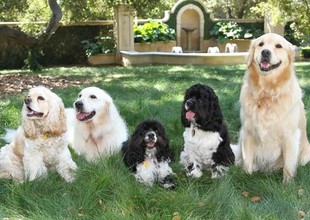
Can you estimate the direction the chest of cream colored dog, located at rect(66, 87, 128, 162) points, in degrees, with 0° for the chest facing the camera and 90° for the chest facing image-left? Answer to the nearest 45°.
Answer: approximately 45°

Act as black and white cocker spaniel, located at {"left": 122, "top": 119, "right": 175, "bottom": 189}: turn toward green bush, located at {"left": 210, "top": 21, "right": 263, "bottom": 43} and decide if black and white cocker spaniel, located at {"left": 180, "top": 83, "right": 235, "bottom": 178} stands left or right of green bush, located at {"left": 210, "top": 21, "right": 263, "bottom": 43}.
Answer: right

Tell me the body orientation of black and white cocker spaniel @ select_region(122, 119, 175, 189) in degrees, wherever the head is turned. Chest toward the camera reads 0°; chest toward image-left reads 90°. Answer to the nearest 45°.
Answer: approximately 0°

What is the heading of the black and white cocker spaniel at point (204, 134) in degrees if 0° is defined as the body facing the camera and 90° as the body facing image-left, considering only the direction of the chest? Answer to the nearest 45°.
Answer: approximately 45°

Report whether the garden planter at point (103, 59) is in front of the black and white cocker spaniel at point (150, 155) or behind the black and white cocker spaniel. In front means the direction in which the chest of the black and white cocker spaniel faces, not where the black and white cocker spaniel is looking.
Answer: behind

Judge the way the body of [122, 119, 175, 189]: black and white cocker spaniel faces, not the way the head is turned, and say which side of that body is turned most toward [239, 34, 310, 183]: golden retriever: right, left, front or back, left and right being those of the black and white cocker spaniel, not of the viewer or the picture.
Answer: left

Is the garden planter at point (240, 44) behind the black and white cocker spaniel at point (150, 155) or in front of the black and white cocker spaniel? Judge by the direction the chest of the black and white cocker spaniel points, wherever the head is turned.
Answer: behind

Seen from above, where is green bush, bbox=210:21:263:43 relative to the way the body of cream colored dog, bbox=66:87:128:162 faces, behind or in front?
behind
